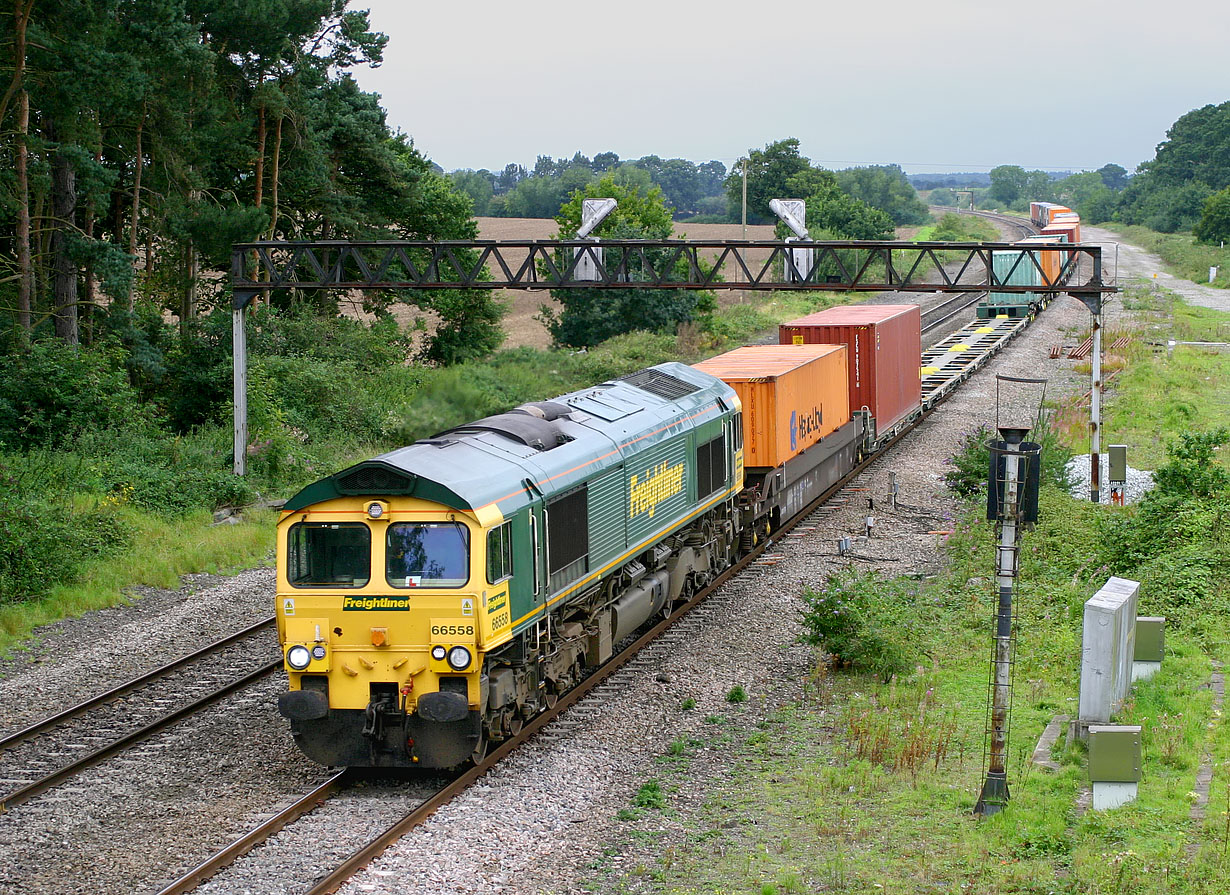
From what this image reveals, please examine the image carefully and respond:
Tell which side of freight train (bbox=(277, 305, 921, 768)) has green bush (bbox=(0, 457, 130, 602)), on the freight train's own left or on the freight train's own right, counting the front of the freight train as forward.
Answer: on the freight train's own right

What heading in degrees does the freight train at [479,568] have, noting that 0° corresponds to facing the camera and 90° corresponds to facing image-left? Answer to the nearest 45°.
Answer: approximately 45°

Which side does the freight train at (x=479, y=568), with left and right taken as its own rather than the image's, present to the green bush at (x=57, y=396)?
right
